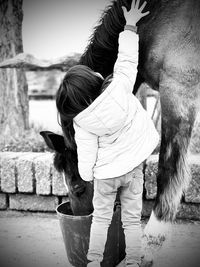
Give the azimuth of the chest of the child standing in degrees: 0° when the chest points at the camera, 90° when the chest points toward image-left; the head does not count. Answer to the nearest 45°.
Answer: approximately 180°
